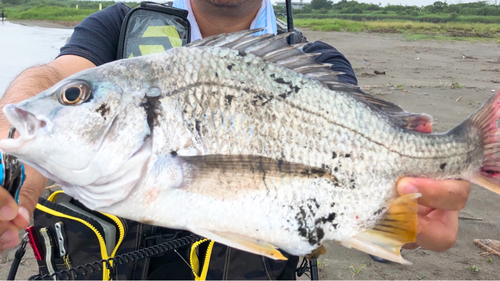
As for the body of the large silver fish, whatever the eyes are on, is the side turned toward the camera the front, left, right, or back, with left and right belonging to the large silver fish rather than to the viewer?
left

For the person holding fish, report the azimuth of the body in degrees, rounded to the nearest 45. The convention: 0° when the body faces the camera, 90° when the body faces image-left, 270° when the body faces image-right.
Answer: approximately 0°
